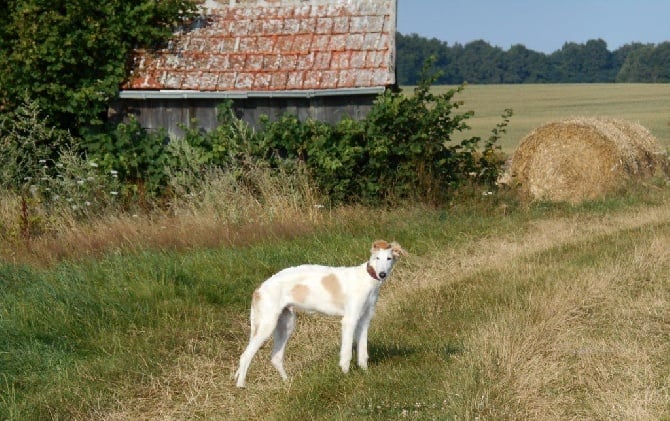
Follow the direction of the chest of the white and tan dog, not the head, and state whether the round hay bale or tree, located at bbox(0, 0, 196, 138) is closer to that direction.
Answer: the round hay bale

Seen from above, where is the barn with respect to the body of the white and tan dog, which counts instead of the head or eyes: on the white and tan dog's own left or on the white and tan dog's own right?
on the white and tan dog's own left

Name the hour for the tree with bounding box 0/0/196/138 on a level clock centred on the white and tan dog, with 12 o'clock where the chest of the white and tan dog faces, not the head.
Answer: The tree is roughly at 8 o'clock from the white and tan dog.

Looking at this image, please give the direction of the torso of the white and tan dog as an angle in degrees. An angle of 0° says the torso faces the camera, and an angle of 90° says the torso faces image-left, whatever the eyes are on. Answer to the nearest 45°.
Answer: approximately 270°

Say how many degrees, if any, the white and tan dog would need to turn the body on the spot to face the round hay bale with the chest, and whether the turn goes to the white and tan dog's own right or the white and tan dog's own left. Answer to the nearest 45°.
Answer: approximately 45° to the white and tan dog's own left
